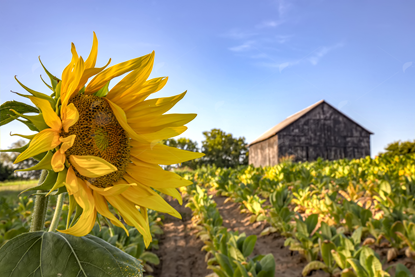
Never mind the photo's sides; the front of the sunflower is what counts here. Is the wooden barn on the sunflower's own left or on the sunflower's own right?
on the sunflower's own left

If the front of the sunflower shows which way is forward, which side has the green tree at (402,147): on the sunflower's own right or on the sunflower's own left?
on the sunflower's own left

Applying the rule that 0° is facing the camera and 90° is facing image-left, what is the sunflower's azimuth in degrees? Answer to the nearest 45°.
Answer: approximately 315°
